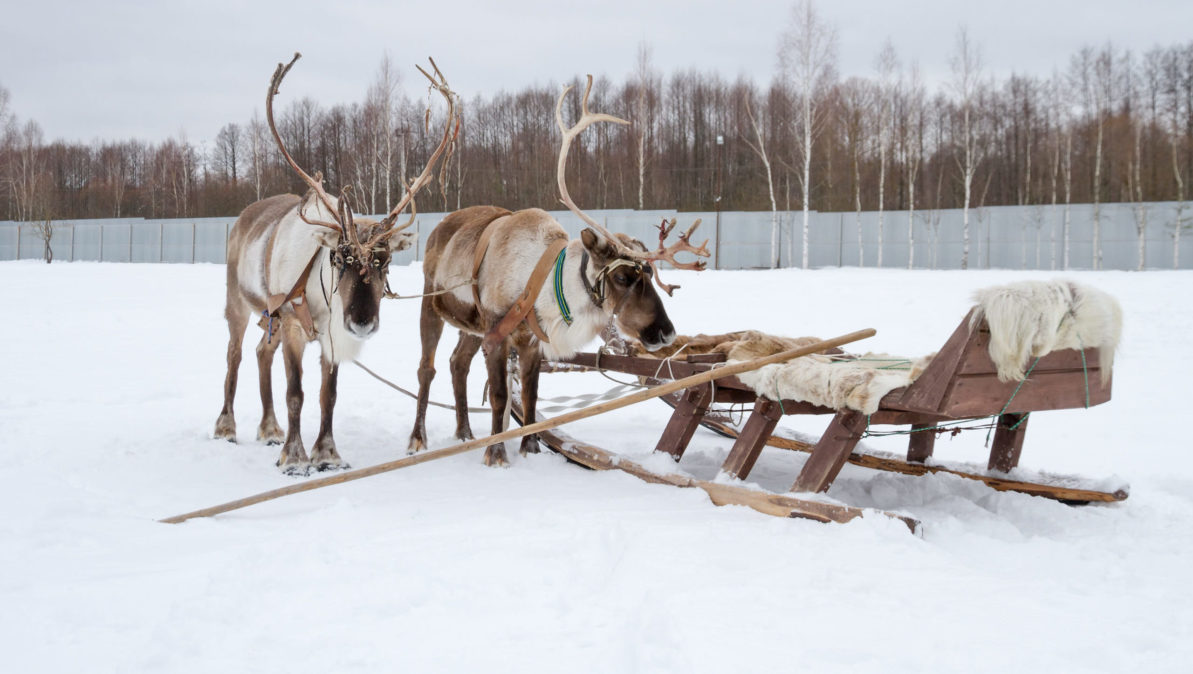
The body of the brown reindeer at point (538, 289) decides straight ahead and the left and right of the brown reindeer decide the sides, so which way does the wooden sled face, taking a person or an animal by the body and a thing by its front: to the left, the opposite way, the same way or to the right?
the opposite way

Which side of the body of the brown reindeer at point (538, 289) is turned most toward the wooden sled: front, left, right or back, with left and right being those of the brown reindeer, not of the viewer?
front

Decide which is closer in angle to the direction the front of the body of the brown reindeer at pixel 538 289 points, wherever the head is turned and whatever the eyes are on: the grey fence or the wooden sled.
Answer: the wooden sled

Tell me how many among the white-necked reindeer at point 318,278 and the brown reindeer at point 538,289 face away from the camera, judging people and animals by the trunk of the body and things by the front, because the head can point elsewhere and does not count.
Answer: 0

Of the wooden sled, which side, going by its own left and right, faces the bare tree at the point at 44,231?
front

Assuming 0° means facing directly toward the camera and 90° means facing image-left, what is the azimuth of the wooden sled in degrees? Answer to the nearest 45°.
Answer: approximately 135°

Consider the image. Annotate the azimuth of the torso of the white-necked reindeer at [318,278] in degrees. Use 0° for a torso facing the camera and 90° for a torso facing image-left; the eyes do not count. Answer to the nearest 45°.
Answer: approximately 315°
